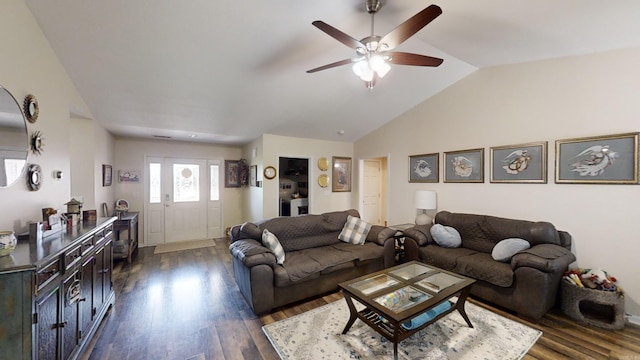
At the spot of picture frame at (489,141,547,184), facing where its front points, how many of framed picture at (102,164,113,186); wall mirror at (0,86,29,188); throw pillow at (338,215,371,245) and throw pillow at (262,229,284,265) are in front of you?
4

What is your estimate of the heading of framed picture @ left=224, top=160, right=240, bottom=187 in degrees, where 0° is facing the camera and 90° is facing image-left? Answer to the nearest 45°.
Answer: approximately 0°

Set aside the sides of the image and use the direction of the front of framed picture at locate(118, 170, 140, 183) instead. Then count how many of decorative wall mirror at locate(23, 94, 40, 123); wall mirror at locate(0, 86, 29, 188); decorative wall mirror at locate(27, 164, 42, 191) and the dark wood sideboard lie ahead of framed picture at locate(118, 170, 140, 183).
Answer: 4

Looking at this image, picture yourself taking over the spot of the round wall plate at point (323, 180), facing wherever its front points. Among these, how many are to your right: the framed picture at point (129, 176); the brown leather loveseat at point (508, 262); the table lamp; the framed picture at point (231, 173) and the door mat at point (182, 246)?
3

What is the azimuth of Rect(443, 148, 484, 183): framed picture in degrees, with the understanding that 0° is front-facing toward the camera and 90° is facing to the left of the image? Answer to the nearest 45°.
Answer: approximately 45°

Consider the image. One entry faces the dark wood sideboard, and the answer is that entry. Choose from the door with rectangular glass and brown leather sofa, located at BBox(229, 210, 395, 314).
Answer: the door with rectangular glass

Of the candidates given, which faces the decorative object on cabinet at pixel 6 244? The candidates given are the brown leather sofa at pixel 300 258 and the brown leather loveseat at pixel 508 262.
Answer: the brown leather loveseat at pixel 508 262

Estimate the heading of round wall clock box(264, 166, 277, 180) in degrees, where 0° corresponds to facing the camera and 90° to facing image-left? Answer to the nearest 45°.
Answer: approximately 0°
